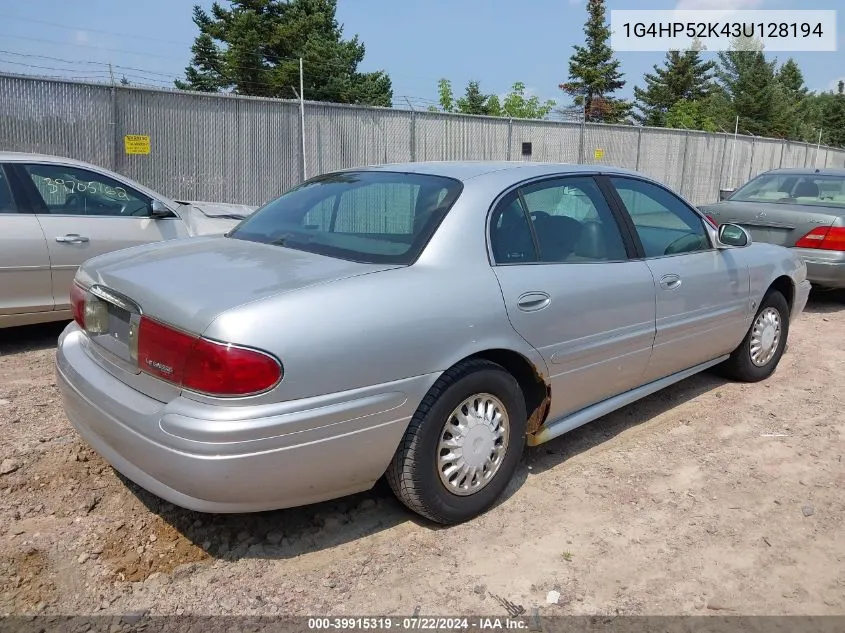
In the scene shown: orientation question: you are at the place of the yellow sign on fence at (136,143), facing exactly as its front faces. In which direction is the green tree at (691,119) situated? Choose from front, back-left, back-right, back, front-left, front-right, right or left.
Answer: back-left

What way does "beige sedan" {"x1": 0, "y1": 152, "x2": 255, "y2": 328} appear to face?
to the viewer's right

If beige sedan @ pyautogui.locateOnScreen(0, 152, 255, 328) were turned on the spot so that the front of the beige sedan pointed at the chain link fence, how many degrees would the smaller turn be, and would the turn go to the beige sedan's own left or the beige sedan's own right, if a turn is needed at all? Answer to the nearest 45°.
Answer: approximately 90° to the beige sedan's own left

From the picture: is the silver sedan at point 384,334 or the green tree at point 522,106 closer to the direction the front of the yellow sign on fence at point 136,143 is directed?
the silver sedan

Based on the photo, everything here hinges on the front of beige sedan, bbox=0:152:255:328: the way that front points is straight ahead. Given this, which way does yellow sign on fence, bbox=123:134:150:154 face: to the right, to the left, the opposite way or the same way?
to the right

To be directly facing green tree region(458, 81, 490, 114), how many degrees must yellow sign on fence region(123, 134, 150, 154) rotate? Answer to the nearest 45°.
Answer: approximately 135° to its left

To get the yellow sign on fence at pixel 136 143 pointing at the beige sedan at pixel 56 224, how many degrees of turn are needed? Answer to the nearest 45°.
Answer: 0° — it already faces it

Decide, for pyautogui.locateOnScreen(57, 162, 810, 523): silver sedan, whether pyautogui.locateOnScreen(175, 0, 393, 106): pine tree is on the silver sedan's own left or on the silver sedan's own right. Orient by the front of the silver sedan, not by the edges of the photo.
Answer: on the silver sedan's own left

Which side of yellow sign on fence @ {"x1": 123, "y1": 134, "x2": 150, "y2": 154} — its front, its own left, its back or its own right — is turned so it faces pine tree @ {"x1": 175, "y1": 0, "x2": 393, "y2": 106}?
back

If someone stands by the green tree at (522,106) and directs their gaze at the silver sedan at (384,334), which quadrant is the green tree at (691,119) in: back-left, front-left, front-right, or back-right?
back-left

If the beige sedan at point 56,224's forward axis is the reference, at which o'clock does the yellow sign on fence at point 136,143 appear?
The yellow sign on fence is roughly at 9 o'clock from the beige sedan.

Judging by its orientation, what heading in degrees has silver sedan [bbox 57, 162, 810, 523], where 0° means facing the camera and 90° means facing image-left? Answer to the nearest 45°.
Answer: approximately 225°
